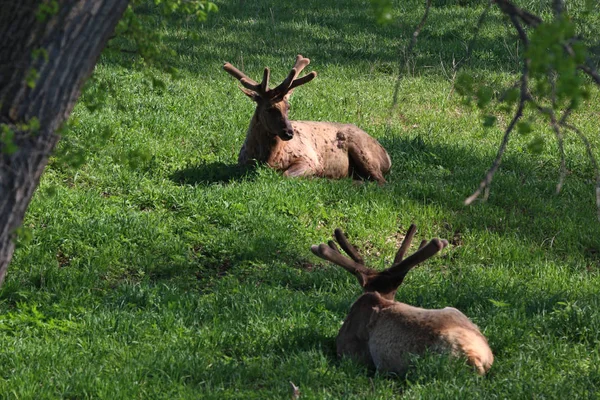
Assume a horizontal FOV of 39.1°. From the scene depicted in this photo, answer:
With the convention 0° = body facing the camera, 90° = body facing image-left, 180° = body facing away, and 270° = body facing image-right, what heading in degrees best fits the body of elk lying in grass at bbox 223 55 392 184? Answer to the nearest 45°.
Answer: approximately 90°
